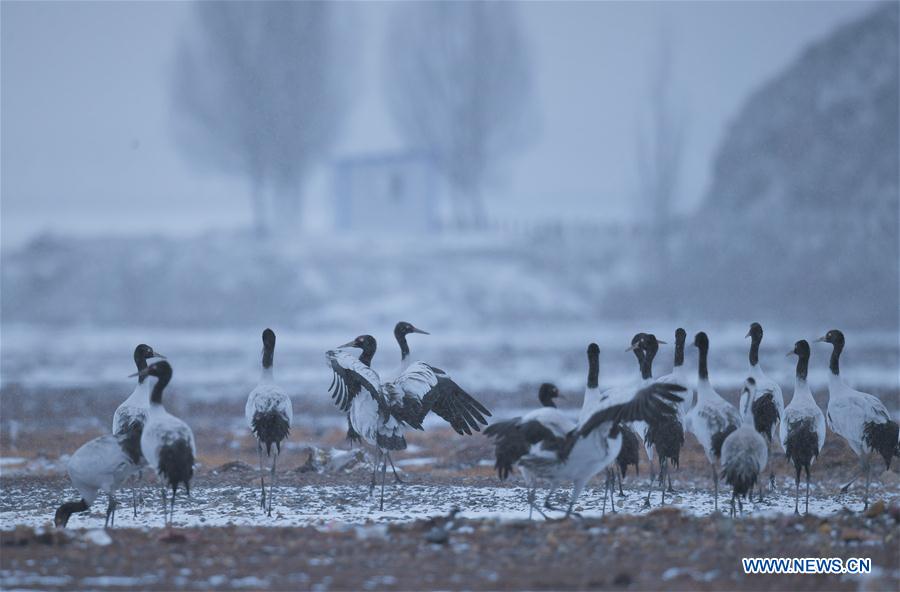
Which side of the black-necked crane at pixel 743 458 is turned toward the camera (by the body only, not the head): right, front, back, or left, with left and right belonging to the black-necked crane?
back

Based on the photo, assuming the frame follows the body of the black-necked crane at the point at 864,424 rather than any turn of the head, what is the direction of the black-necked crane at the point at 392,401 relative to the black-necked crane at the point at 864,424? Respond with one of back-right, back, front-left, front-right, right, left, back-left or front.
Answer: front

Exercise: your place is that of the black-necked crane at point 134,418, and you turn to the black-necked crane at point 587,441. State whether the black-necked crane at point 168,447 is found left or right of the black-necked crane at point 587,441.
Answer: right

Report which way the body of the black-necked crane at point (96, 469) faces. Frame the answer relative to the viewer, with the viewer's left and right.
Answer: facing to the left of the viewer

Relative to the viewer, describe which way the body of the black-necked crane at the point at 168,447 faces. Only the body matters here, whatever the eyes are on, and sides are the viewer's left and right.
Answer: facing away from the viewer and to the left of the viewer

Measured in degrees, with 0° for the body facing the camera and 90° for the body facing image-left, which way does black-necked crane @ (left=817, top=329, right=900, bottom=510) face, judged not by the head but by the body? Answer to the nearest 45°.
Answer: approximately 90°

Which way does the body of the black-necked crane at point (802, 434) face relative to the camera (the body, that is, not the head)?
away from the camera

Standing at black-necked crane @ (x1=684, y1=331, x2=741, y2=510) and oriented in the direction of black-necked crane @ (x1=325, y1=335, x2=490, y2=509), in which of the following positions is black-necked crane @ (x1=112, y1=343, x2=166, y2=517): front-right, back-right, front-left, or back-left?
front-left

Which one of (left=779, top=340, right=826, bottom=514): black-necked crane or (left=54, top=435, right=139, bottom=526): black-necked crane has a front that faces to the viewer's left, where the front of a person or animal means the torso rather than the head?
(left=54, top=435, right=139, bottom=526): black-necked crane

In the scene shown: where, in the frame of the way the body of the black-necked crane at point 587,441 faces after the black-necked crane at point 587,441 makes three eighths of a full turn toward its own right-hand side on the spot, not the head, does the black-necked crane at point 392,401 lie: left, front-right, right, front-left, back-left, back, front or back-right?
back-right
